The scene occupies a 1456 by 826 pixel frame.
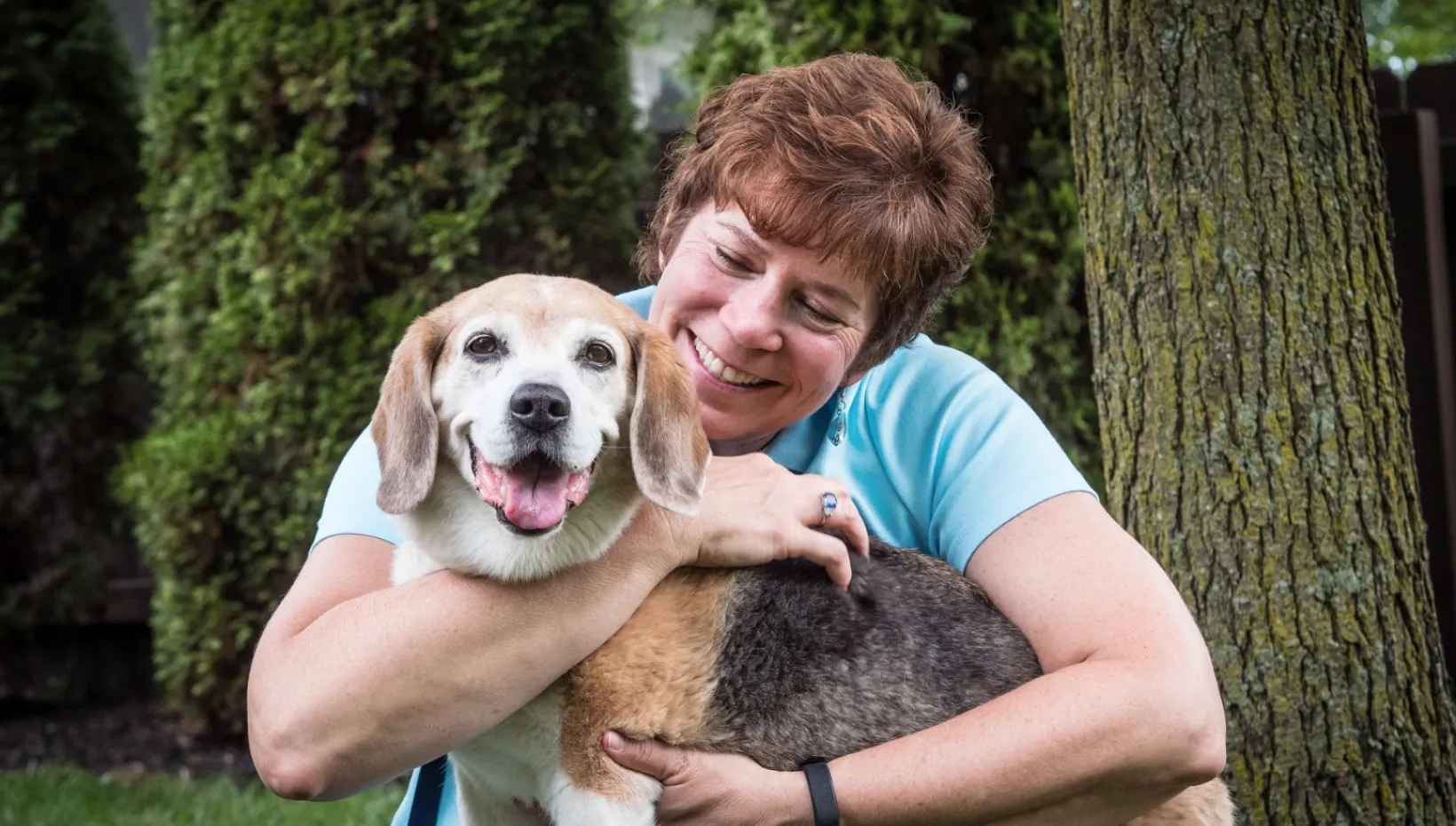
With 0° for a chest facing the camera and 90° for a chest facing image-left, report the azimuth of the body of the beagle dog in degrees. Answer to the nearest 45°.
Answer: approximately 45°

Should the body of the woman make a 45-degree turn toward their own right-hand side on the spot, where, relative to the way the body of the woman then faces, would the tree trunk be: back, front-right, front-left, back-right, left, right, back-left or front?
back

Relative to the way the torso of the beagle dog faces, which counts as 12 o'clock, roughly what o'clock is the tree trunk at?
The tree trunk is roughly at 6 o'clock from the beagle dog.

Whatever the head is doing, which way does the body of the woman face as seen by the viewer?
toward the camera
